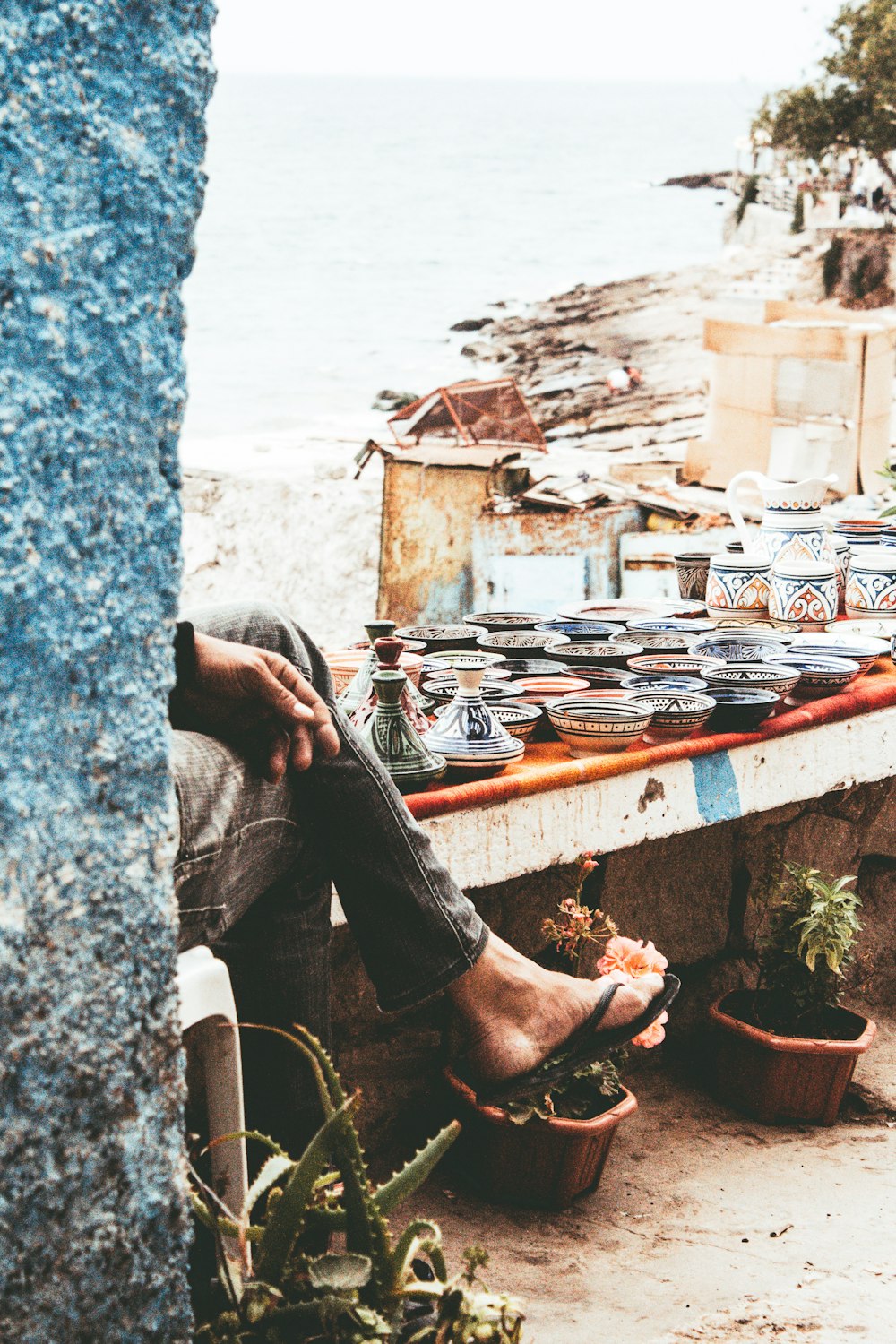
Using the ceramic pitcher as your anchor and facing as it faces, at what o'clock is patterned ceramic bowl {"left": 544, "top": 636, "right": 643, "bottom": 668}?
The patterned ceramic bowl is roughly at 4 o'clock from the ceramic pitcher.

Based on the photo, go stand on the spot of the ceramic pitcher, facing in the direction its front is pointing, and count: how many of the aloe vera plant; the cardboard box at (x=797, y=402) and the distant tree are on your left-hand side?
2

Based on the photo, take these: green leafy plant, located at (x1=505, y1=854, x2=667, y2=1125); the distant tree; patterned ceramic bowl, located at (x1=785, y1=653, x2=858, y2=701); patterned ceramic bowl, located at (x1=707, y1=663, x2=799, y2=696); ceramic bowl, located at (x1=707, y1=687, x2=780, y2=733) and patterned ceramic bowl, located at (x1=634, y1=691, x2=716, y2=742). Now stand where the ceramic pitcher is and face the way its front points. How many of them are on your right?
5

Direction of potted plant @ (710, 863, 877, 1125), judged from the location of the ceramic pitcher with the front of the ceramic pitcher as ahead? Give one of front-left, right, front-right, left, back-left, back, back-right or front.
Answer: right

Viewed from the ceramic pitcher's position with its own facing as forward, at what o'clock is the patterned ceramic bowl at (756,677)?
The patterned ceramic bowl is roughly at 3 o'clock from the ceramic pitcher.

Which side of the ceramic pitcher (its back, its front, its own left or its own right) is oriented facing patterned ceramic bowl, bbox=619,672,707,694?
right

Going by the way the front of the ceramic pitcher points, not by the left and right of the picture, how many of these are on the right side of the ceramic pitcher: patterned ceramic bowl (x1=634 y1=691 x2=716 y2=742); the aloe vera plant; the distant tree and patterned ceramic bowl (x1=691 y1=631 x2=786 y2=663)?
3

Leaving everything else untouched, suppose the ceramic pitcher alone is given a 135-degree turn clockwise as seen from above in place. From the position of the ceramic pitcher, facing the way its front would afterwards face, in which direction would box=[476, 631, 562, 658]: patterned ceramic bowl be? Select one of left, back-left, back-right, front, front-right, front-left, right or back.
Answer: front

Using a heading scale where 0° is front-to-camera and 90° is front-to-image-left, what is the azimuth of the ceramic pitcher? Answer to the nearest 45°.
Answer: approximately 270°

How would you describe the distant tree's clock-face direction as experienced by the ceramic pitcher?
The distant tree is roughly at 9 o'clock from the ceramic pitcher.
